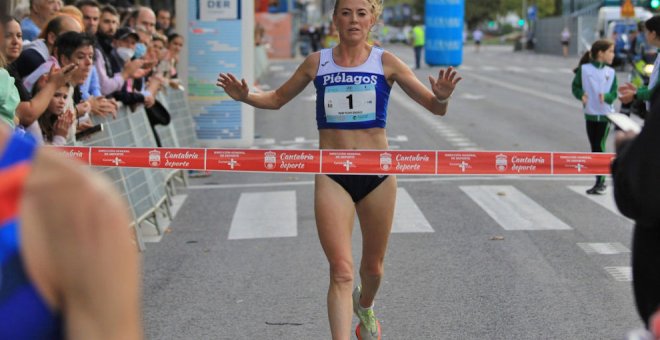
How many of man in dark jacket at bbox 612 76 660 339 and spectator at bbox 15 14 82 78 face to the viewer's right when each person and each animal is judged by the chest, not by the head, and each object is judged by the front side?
1

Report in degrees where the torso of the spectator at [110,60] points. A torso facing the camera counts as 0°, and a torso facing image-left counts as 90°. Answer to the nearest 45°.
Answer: approximately 315°

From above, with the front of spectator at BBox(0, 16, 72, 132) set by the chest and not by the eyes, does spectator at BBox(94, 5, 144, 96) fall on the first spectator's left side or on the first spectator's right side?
on the first spectator's left side

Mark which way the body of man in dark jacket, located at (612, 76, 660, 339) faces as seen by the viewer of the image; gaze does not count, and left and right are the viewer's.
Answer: facing to the left of the viewer

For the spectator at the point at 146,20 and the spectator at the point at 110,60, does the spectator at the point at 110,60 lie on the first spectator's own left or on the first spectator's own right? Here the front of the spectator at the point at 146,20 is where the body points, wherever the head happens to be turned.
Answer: on the first spectator's own right

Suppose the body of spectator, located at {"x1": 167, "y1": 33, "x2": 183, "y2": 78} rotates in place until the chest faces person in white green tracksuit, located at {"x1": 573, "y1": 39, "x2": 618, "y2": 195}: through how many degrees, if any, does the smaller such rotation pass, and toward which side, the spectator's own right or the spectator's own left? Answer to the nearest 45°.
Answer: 0° — they already face them

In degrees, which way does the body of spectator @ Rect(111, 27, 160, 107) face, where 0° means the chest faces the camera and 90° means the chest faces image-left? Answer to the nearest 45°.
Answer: approximately 315°

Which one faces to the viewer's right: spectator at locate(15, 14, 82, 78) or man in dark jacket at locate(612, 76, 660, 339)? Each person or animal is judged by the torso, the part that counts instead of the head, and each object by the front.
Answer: the spectator

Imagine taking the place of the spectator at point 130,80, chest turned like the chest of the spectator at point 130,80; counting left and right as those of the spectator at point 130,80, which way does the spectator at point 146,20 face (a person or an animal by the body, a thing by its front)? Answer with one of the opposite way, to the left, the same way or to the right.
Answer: the same way

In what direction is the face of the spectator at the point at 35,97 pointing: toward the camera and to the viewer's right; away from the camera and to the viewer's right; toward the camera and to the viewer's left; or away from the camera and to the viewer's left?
toward the camera and to the viewer's right

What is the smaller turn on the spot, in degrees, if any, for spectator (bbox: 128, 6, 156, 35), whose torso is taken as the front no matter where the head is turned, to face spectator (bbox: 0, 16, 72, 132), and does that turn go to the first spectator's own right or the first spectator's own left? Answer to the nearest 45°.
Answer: approximately 45° to the first spectator's own right

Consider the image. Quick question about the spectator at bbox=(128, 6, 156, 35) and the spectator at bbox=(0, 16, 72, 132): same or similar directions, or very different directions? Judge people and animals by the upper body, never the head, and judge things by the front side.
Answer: same or similar directions

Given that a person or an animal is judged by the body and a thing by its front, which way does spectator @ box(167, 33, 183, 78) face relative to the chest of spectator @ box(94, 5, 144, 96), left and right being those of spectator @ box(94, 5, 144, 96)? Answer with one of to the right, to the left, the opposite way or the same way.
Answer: the same way

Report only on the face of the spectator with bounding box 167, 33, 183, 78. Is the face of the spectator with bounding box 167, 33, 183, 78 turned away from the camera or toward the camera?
toward the camera

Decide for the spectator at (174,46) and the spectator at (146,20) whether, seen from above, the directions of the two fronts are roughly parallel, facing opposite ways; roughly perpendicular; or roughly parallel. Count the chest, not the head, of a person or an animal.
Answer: roughly parallel

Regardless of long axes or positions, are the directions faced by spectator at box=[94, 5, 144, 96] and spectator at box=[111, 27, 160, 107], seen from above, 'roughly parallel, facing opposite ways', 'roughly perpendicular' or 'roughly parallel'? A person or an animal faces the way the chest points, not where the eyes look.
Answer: roughly parallel
